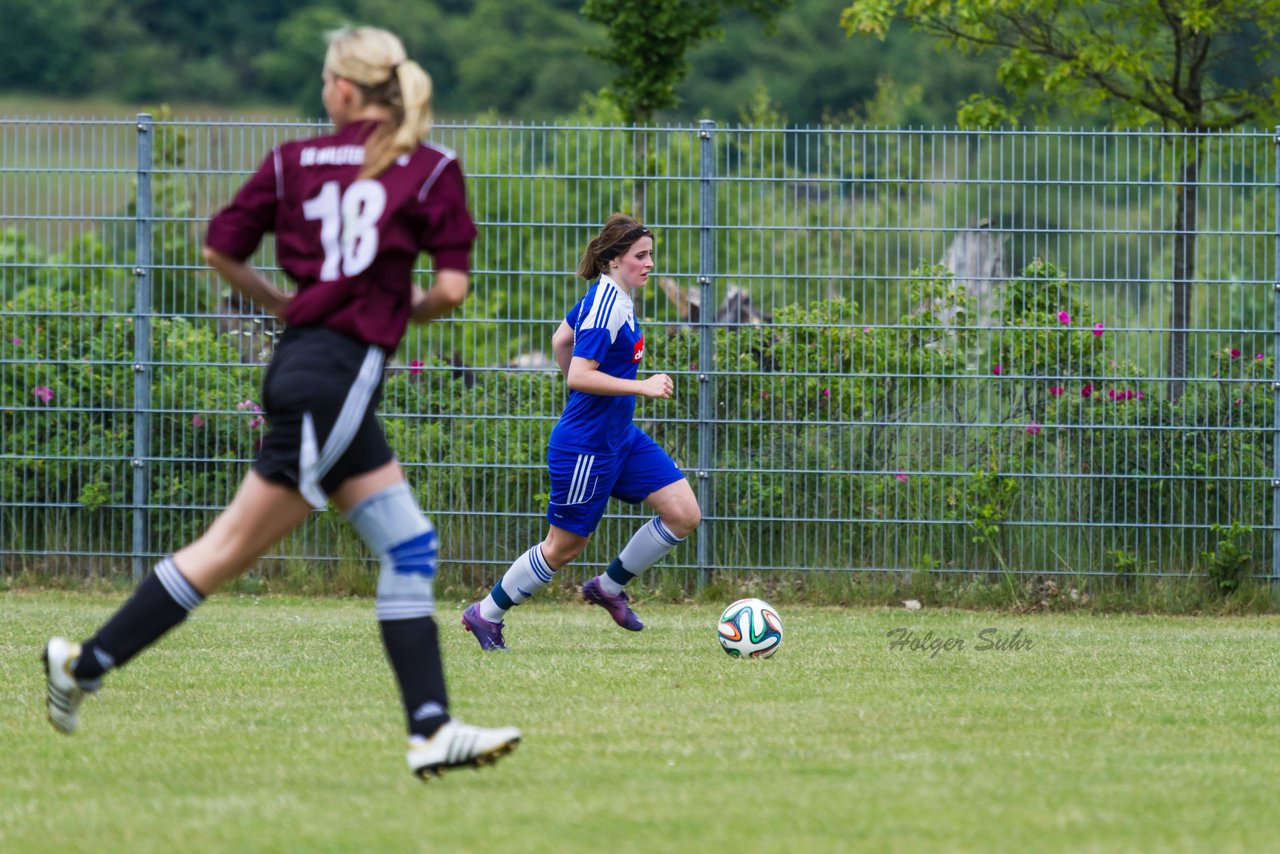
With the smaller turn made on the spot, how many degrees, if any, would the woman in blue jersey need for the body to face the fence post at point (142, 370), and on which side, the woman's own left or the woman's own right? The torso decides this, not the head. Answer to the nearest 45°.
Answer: approximately 135° to the woman's own left

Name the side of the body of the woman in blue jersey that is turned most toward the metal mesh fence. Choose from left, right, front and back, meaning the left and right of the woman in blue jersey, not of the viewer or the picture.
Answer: left

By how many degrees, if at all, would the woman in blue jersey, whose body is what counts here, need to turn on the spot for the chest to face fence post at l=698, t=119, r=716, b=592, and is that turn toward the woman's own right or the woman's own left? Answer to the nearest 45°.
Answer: approximately 90° to the woman's own left

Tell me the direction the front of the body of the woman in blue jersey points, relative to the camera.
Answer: to the viewer's right

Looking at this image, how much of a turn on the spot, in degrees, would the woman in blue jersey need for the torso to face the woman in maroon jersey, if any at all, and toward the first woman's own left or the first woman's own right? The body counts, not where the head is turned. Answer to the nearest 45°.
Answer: approximately 90° to the first woman's own right
